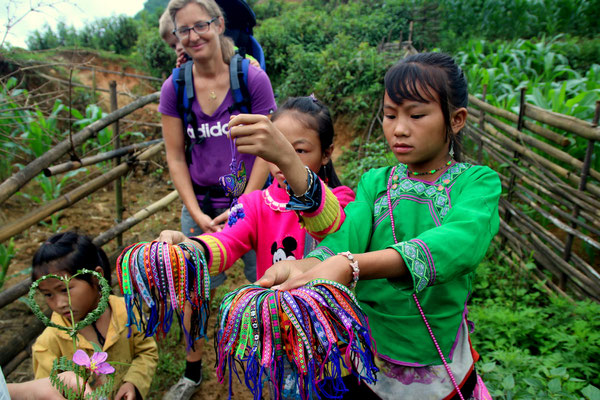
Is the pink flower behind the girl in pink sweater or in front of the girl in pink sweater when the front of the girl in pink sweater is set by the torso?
in front

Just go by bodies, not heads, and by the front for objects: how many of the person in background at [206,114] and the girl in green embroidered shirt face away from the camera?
0

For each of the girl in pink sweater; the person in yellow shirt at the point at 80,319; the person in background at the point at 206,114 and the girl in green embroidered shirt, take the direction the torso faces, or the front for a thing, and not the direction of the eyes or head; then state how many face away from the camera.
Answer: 0

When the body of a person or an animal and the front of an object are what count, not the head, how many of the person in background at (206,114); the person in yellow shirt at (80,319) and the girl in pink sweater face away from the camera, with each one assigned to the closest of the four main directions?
0

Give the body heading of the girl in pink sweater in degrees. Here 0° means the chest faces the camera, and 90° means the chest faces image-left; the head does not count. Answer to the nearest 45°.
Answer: approximately 45°

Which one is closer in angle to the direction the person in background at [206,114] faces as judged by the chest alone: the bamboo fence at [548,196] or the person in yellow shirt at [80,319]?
the person in yellow shirt

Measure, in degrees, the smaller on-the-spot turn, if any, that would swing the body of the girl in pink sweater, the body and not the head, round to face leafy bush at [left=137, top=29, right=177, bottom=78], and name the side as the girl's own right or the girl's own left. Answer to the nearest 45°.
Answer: approximately 135° to the girl's own right

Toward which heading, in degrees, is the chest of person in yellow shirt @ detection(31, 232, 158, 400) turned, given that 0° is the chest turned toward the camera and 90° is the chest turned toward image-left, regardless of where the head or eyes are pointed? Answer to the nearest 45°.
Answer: approximately 45°

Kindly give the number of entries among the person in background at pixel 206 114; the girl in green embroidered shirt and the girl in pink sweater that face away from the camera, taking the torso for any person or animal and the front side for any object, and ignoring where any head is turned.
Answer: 0

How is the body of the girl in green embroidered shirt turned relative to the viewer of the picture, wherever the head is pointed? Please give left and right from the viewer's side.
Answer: facing the viewer and to the left of the viewer

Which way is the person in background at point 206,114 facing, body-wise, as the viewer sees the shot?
toward the camera

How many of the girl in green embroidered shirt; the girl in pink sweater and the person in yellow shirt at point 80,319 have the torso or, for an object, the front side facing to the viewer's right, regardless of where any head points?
0

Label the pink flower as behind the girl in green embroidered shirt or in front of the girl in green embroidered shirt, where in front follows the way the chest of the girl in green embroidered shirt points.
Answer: in front

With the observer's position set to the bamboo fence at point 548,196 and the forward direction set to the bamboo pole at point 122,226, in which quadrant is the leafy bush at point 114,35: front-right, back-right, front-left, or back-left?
front-right

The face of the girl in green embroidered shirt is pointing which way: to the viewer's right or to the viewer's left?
to the viewer's left

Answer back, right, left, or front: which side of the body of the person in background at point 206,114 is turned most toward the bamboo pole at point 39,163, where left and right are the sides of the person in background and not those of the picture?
right
